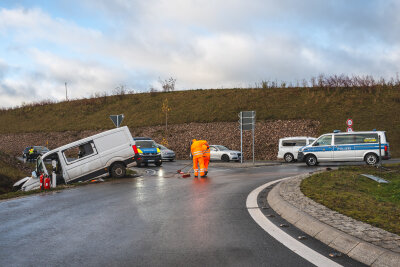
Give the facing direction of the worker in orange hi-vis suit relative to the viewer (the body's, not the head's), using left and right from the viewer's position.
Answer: facing away from the viewer and to the left of the viewer

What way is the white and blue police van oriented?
to the viewer's left

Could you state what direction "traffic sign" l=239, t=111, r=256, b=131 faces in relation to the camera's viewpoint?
facing away from the viewer

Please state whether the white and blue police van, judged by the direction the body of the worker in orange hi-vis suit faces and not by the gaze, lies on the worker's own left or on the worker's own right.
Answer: on the worker's own right

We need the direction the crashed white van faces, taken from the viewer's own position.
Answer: facing to the left of the viewer

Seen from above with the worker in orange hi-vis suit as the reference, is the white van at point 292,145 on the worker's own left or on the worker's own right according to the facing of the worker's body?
on the worker's own right
